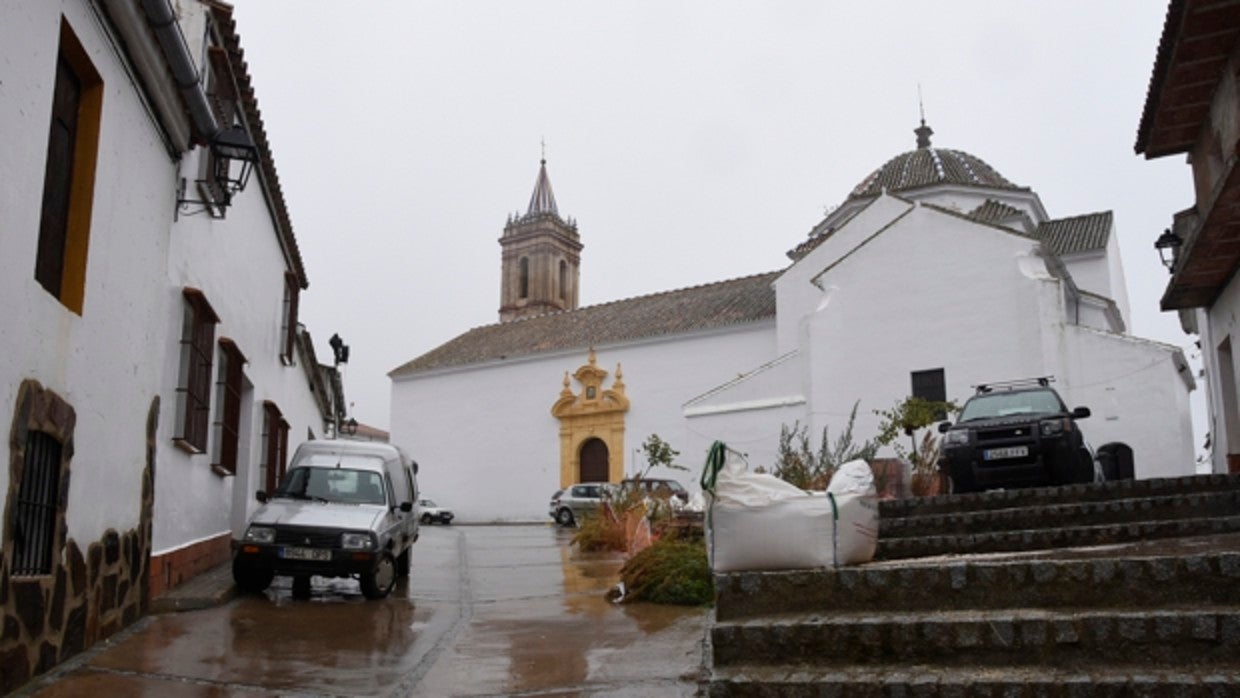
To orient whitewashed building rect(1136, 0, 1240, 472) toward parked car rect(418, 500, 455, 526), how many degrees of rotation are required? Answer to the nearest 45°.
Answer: approximately 45° to its right

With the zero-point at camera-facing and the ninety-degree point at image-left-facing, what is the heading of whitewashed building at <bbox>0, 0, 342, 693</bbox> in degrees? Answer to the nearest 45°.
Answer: approximately 270°

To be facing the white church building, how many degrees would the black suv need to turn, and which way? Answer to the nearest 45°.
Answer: approximately 180°

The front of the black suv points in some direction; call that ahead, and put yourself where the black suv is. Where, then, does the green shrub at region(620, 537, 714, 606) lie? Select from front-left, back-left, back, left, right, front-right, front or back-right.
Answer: front-right

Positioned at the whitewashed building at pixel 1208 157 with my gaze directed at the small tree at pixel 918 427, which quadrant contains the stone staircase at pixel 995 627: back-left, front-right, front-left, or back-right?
back-left

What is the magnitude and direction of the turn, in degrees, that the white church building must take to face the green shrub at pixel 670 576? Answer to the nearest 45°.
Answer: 0° — it already faces it

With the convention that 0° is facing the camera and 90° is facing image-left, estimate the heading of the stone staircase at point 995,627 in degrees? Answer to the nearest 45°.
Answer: approximately 0°

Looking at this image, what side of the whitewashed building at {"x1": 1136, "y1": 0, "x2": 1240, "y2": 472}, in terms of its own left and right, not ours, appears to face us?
left

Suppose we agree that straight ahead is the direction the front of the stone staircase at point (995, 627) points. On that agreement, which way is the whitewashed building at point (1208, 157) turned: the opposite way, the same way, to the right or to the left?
to the right

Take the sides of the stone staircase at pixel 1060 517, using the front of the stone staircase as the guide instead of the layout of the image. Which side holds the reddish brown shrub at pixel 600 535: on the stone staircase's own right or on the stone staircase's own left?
on the stone staircase's own right
